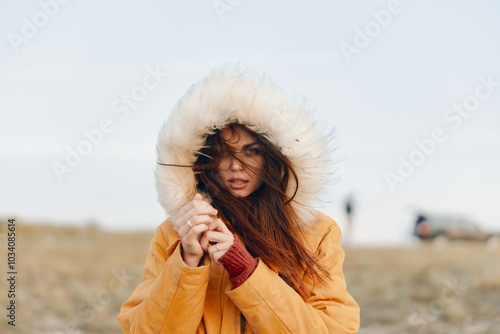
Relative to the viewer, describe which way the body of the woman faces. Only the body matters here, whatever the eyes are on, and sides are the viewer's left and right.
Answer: facing the viewer
